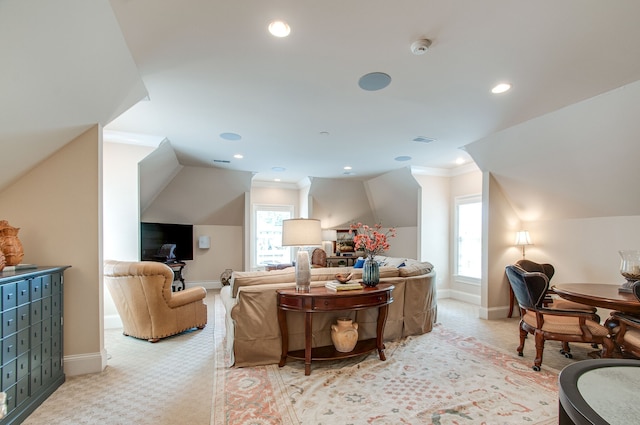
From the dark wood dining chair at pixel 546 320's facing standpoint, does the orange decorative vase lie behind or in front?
behind

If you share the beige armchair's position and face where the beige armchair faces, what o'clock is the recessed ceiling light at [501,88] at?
The recessed ceiling light is roughly at 3 o'clock from the beige armchair.

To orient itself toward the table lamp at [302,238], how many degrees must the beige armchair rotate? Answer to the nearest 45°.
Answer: approximately 90° to its right

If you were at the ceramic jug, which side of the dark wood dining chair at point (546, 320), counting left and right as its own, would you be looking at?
back

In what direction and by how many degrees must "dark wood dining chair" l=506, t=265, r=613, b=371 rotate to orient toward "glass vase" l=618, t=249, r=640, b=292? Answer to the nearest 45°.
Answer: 0° — it already faces it

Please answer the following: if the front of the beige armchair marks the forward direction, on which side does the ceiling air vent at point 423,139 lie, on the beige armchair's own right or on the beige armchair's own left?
on the beige armchair's own right
